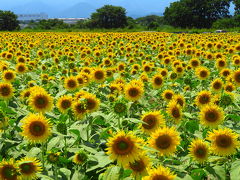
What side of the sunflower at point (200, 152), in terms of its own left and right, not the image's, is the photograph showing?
front

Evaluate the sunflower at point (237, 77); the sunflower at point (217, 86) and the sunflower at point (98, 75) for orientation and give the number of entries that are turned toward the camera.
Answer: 3

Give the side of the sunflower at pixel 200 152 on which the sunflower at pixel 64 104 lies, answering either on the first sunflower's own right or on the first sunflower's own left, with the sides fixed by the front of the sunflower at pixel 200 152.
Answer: on the first sunflower's own right

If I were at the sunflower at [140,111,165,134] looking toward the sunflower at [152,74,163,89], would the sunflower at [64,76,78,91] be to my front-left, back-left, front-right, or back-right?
front-left

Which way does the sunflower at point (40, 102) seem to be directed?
toward the camera

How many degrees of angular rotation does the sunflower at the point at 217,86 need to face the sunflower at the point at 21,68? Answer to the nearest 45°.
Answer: approximately 90° to its right

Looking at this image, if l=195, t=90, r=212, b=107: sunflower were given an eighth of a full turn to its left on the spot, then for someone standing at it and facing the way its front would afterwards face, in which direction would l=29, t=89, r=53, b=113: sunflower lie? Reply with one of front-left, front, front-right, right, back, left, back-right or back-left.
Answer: right

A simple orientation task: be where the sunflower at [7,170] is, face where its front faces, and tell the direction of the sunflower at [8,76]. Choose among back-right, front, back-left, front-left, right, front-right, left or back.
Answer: back

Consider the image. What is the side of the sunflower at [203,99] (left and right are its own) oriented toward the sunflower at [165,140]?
front

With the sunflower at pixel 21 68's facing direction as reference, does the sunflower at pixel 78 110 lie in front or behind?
in front

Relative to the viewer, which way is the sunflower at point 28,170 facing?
toward the camera

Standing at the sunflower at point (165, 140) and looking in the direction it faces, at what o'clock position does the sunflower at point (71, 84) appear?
the sunflower at point (71, 84) is roughly at 5 o'clock from the sunflower at point (165, 140).

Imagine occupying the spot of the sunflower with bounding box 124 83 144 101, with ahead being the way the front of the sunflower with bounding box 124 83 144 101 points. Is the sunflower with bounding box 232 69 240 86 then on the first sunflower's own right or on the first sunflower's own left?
on the first sunflower's own left

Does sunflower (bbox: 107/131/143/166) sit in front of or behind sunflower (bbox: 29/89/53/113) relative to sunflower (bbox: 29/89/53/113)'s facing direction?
in front
